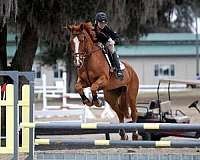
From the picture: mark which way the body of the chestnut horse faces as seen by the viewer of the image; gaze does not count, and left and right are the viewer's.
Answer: facing the viewer and to the left of the viewer

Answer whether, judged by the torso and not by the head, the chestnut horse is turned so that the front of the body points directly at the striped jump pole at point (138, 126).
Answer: no
